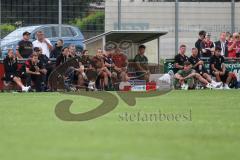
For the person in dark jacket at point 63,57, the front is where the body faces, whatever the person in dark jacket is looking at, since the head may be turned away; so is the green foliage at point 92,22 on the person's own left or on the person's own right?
on the person's own left

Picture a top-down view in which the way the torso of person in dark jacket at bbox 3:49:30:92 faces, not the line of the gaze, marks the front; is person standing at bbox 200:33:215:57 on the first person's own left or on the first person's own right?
on the first person's own left

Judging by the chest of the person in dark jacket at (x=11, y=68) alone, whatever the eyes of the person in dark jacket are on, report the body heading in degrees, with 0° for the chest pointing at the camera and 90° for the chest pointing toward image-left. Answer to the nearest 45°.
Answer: approximately 315°

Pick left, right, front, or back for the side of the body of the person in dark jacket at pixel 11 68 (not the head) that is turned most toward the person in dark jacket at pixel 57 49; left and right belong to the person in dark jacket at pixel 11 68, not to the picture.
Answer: left

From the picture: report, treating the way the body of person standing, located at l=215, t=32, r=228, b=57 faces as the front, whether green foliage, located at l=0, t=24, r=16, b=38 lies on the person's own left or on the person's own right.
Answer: on the person's own right

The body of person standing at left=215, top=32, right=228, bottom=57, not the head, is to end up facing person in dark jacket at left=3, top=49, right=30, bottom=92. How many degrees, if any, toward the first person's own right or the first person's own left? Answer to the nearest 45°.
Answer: approximately 45° to the first person's own right

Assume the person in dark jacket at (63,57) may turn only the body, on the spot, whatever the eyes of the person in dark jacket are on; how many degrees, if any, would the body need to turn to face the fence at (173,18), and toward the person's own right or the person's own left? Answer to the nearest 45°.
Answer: approximately 90° to the person's own left

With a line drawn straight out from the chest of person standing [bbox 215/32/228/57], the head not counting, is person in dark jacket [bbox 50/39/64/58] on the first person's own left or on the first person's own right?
on the first person's own right

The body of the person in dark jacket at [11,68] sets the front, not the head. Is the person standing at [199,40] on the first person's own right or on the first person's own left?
on the first person's own left
